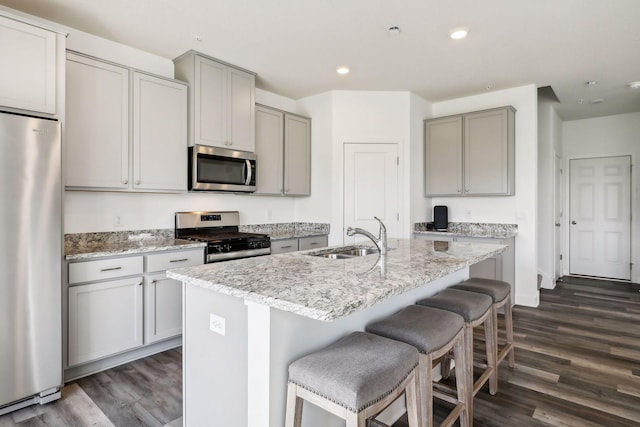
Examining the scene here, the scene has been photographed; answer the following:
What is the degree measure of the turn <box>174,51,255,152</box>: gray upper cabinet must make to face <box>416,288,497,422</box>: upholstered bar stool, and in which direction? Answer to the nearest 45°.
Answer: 0° — it already faces it

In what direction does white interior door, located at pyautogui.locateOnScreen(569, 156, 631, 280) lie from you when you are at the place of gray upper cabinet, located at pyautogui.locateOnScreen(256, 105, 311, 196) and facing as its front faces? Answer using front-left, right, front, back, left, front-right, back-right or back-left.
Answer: front-left

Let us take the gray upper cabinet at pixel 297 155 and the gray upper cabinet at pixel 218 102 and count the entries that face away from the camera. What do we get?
0

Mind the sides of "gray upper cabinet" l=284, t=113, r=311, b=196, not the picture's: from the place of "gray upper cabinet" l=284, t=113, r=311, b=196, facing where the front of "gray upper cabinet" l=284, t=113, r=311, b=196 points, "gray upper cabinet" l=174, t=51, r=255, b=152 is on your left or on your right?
on your right

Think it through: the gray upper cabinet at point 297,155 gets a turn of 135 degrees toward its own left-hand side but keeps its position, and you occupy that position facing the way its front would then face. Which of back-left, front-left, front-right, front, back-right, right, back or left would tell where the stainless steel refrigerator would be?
back-left

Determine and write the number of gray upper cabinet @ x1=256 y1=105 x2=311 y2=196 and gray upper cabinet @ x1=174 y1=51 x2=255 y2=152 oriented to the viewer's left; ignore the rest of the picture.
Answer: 0

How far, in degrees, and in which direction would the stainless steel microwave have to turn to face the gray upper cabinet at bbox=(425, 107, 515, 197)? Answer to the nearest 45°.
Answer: approximately 45° to its left

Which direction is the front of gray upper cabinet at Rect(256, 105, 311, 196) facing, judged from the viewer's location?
facing the viewer and to the right of the viewer

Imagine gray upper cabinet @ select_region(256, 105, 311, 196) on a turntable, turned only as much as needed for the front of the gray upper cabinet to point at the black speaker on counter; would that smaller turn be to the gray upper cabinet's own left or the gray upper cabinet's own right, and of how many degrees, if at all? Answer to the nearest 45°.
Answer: approximately 45° to the gray upper cabinet's own left

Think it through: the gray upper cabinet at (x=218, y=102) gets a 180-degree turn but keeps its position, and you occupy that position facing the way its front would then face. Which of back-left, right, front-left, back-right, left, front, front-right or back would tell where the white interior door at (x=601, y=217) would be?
back-right

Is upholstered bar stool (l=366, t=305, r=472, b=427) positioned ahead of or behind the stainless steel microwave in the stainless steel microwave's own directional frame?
ahead

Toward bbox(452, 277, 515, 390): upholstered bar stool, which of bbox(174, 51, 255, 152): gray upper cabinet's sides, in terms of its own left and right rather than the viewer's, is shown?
front

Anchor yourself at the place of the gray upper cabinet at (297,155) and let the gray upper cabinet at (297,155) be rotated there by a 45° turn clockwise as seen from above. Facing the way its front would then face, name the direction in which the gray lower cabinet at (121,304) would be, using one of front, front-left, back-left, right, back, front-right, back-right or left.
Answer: front-right

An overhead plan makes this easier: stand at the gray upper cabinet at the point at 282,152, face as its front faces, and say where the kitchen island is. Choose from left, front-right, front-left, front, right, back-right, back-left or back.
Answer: front-right
